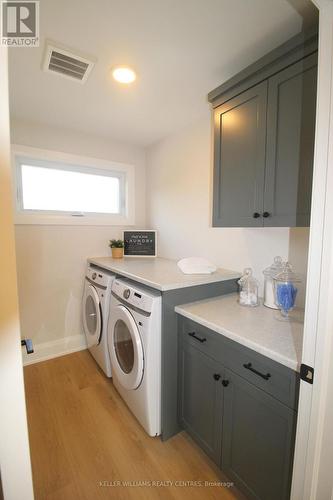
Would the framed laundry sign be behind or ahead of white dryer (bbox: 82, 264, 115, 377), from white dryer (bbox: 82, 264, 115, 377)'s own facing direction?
behind

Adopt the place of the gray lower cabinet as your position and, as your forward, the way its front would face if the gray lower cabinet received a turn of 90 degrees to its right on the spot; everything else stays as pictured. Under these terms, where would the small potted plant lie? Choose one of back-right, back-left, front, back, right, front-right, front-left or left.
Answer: front

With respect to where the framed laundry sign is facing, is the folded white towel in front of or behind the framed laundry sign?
in front

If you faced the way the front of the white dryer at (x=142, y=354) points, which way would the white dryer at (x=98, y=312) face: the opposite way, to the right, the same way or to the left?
the same way

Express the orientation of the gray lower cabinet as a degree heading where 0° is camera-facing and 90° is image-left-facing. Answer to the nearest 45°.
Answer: approximately 45°

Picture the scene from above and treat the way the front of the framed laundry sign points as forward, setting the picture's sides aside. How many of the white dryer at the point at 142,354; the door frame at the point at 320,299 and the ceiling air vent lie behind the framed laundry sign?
0

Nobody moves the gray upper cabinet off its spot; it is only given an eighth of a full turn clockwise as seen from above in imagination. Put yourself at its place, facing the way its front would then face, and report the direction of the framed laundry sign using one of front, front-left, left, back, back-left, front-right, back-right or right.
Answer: front-right

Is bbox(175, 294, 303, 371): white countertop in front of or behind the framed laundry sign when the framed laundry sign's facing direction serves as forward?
in front

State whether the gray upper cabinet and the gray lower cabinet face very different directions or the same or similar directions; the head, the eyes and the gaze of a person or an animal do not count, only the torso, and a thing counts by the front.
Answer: same or similar directions

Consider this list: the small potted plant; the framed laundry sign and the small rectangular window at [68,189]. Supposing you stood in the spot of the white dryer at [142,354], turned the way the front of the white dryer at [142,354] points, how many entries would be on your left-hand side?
0

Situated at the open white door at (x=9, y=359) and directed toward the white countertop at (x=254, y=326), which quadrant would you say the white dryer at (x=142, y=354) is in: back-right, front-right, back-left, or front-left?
front-left

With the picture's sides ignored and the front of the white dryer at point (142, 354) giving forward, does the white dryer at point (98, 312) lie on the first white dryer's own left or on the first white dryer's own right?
on the first white dryer's own right

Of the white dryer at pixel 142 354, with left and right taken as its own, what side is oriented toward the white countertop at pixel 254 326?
left
